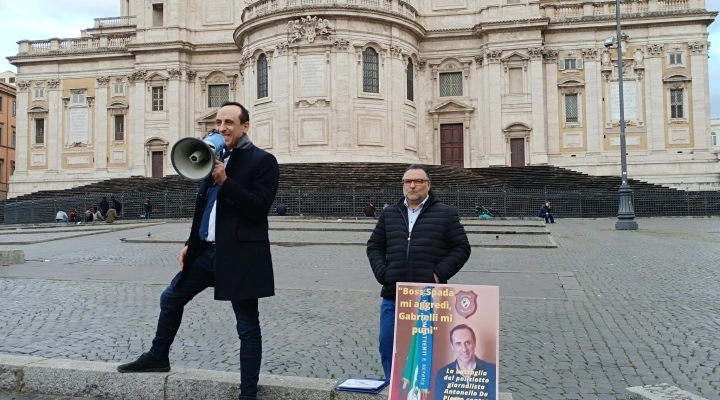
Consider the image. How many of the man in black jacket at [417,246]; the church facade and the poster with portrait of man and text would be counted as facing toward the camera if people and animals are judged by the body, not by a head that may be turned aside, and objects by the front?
3

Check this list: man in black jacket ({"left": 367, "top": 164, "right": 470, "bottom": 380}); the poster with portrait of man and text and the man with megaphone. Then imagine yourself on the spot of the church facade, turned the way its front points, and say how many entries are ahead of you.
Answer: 3

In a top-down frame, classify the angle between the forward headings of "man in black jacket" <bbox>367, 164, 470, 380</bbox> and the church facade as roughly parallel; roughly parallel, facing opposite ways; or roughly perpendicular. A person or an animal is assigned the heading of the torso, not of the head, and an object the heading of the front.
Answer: roughly parallel

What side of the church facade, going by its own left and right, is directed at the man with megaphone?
front

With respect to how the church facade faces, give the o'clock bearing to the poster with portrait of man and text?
The poster with portrait of man and text is roughly at 12 o'clock from the church facade.

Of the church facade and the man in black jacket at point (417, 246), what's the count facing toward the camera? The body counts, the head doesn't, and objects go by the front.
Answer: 2

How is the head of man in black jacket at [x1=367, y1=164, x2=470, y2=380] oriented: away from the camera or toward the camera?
toward the camera

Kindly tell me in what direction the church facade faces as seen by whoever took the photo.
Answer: facing the viewer

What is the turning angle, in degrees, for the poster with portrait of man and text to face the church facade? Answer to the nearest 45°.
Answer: approximately 180°

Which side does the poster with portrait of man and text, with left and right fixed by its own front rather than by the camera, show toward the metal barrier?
back

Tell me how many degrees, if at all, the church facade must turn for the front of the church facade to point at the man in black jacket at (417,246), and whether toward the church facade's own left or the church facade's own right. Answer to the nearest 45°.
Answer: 0° — it already faces them
